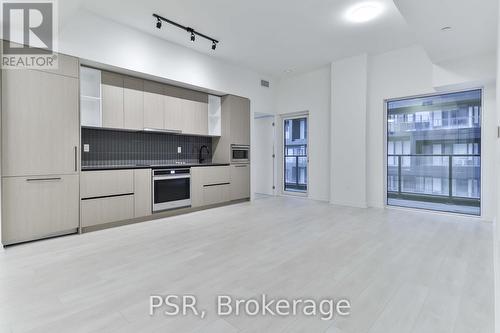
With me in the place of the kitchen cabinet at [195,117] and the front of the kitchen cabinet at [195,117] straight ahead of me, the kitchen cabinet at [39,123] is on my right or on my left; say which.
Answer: on my right

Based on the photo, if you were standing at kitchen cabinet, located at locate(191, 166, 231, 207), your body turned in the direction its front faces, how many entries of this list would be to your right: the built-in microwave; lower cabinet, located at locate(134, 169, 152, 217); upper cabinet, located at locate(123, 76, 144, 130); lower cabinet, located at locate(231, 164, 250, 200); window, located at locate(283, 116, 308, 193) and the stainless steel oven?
3

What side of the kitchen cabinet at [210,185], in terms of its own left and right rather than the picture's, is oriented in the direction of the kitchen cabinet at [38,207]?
right

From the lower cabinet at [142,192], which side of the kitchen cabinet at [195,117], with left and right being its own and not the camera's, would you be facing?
right

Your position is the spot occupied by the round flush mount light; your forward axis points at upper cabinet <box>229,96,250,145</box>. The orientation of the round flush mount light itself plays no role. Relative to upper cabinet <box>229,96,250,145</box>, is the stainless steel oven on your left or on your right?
left

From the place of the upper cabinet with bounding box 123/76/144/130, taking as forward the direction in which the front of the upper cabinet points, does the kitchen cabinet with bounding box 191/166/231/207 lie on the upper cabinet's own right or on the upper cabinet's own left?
on the upper cabinet's own left

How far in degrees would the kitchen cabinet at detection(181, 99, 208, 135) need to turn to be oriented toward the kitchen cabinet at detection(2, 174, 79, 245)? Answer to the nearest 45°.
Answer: approximately 90° to its right

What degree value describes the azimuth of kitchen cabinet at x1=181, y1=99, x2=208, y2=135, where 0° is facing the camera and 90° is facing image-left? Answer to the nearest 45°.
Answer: approximately 315°

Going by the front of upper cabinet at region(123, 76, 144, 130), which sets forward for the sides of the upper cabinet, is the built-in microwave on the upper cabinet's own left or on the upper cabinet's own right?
on the upper cabinet's own left
